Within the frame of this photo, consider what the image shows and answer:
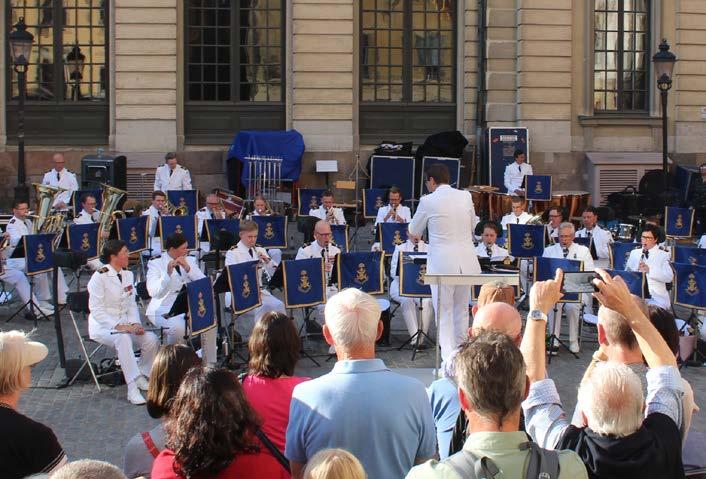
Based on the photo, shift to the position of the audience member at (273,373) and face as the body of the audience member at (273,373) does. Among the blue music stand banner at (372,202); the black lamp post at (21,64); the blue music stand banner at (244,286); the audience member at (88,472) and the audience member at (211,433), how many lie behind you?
2

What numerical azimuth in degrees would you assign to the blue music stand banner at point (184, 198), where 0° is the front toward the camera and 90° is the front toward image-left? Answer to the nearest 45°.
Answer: approximately 0°

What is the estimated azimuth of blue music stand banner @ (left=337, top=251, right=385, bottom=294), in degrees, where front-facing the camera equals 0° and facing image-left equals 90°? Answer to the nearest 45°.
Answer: approximately 0°

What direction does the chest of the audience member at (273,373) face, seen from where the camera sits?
away from the camera

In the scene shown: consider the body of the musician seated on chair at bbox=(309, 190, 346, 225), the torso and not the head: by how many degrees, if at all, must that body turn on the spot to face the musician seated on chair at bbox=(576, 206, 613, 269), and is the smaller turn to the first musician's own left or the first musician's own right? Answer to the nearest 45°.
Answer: approximately 45° to the first musician's own left

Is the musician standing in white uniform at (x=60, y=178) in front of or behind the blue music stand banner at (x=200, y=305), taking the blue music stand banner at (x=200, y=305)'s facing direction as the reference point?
behind

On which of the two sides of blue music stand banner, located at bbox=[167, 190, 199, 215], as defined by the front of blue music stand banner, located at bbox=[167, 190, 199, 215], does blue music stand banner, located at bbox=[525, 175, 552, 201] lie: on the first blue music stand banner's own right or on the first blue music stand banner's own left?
on the first blue music stand banner's own left

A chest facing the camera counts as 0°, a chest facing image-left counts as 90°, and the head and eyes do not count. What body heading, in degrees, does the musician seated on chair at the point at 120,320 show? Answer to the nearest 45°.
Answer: approximately 315°

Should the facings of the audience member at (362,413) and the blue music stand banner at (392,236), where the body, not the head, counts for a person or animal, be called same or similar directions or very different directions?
very different directions
